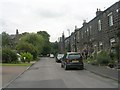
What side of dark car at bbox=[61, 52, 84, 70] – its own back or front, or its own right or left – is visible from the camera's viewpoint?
back

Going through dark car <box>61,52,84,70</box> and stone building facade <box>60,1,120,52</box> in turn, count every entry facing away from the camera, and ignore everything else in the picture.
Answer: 1

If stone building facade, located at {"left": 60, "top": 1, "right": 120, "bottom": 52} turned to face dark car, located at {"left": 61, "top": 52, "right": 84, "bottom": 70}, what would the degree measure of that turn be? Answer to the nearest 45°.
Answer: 0° — it already faces it

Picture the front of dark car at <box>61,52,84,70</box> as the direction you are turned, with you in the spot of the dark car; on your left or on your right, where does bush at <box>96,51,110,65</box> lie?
on your right

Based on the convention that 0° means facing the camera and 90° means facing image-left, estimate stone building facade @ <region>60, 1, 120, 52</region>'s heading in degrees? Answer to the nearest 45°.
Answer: approximately 45°

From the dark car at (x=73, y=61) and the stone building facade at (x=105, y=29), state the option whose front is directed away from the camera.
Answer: the dark car
